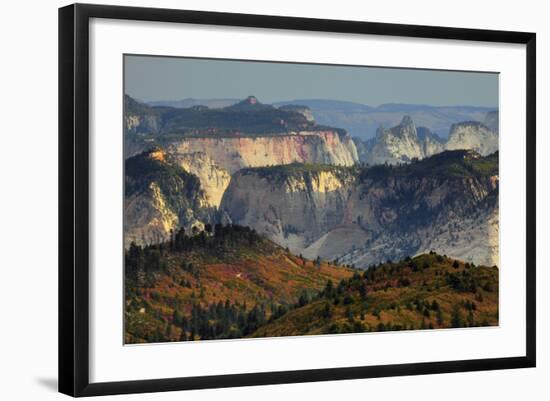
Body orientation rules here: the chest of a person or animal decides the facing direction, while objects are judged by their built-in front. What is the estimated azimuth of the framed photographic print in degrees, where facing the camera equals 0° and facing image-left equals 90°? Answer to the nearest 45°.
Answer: approximately 315°
